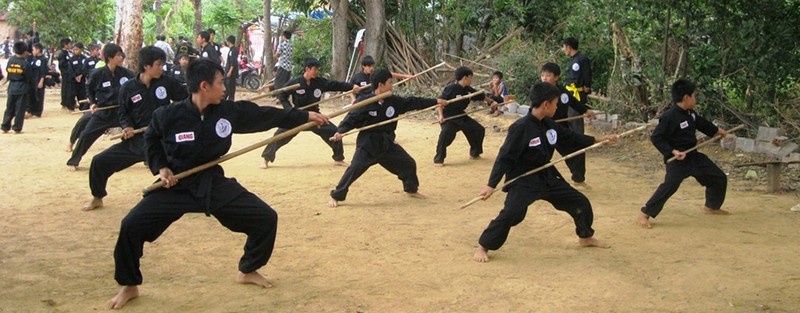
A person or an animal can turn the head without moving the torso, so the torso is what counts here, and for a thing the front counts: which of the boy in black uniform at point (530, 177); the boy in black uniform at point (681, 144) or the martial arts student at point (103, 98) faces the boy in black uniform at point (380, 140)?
the martial arts student

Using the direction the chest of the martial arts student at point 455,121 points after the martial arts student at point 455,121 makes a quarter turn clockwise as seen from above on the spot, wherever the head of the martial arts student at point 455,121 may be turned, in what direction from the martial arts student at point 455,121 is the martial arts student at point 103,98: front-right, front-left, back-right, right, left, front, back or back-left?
front-right

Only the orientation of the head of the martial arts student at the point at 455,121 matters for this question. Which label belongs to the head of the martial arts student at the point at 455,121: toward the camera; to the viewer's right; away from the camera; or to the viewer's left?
to the viewer's right

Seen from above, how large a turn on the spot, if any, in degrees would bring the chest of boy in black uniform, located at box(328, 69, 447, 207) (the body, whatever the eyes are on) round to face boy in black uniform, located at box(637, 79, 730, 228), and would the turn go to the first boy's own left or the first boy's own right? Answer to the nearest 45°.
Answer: approximately 45° to the first boy's own left

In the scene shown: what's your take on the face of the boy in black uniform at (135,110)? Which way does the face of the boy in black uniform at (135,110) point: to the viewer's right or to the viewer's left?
to the viewer's right

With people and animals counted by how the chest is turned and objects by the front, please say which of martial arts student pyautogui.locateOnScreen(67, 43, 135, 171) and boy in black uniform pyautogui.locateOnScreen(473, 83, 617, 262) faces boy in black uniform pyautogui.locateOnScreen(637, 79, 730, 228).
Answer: the martial arts student

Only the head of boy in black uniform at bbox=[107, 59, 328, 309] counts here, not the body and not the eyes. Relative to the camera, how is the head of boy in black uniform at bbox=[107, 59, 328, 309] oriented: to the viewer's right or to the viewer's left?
to the viewer's right

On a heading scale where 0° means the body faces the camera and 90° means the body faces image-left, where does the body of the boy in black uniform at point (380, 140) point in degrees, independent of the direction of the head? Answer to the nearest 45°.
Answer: approximately 315°

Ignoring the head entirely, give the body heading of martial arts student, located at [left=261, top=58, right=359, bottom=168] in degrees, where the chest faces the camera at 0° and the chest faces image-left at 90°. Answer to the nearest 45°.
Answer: approximately 315°

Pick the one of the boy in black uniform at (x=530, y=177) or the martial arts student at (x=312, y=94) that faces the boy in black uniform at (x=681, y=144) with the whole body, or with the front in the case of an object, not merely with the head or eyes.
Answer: the martial arts student

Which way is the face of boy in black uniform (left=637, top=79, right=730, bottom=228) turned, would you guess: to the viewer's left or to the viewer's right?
to the viewer's right

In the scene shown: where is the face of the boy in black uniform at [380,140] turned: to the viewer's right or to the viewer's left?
to the viewer's right
